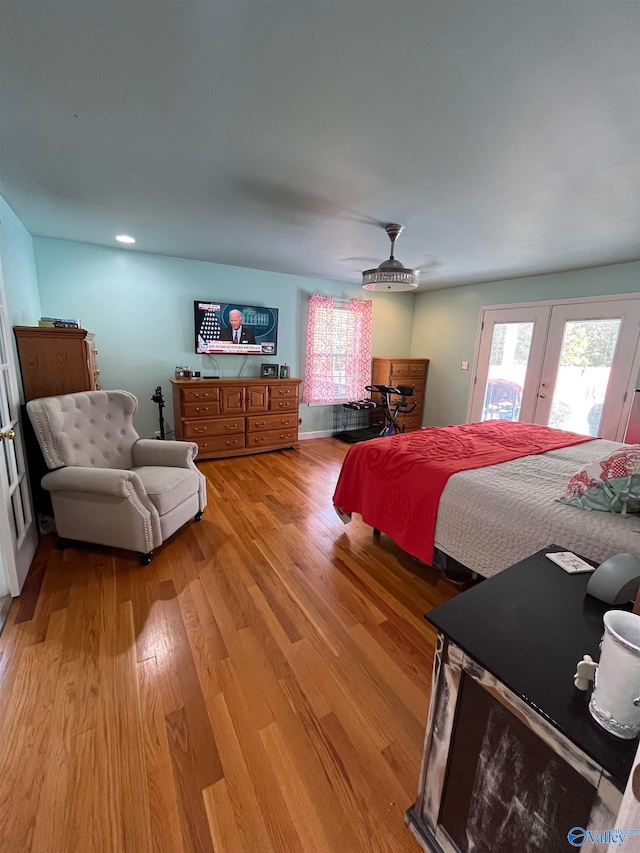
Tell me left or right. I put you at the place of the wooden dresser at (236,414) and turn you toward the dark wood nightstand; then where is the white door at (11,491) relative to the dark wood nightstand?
right

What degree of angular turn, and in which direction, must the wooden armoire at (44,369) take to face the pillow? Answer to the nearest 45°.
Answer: approximately 45° to its right

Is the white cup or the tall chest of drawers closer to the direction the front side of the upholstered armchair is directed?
the white cup

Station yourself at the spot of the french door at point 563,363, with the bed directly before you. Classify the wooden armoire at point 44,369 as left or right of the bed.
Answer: right

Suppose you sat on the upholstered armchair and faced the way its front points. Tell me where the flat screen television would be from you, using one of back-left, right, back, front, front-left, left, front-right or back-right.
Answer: left

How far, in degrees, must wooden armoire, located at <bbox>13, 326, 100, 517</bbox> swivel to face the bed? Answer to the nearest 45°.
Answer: approximately 45° to its right

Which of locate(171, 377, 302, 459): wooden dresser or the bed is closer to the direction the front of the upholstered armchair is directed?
the bed

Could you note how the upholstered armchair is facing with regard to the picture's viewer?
facing the viewer and to the right of the viewer

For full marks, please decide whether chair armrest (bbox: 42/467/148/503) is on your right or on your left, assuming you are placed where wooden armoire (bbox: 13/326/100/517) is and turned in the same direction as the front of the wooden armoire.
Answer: on your right

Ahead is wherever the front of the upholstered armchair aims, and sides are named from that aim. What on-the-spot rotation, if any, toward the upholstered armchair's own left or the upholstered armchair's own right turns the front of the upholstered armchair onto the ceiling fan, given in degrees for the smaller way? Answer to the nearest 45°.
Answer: approximately 45° to the upholstered armchair's own left

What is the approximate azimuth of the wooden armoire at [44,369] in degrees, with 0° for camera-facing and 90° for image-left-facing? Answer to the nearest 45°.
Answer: approximately 270°

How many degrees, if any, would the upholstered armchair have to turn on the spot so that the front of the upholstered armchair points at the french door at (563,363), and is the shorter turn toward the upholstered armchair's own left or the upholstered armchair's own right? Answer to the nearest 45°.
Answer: approximately 45° to the upholstered armchair's own left

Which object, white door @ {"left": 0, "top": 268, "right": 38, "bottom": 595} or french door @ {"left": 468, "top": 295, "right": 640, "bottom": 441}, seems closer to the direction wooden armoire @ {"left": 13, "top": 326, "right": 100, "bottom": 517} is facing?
the french door

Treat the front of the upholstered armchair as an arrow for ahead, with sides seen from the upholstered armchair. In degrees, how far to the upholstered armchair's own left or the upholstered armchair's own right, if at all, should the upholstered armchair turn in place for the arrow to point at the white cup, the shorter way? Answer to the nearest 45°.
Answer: approximately 45° to the upholstered armchair's own right

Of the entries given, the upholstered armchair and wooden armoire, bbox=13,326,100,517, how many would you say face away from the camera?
0
